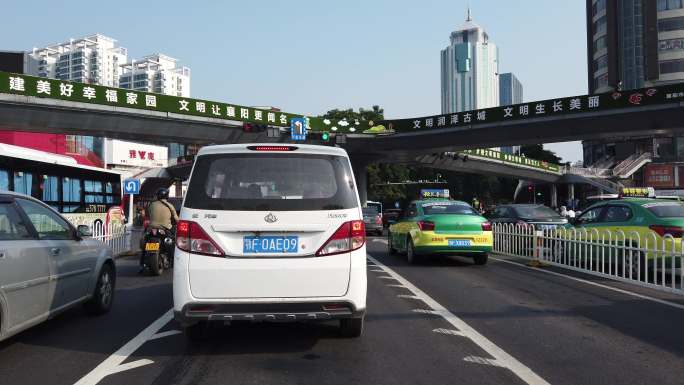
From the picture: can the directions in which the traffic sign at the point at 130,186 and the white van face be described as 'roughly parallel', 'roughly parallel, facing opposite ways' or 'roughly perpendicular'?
roughly parallel, facing opposite ways

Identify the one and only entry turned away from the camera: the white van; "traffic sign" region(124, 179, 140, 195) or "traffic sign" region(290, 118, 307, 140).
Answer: the white van

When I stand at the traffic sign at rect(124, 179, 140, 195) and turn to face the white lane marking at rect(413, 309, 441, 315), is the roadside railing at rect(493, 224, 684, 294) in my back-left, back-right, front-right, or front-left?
front-left

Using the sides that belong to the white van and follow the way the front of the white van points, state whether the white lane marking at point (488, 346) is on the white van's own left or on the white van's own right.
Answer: on the white van's own right

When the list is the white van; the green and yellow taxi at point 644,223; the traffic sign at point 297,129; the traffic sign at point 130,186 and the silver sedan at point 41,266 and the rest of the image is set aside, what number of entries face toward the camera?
2

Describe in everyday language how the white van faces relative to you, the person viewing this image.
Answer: facing away from the viewer

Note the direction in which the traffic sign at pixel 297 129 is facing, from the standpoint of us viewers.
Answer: facing the viewer

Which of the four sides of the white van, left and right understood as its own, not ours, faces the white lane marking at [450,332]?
right

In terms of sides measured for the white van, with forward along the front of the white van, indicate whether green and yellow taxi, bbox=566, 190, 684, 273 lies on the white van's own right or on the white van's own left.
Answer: on the white van's own right

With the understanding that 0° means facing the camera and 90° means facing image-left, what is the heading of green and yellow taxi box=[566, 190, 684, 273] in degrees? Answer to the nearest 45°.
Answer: approximately 135°

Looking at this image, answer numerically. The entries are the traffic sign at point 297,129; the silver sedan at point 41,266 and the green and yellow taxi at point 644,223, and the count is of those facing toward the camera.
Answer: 1

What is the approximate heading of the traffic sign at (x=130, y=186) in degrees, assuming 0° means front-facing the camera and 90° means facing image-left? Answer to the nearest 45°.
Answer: approximately 0°

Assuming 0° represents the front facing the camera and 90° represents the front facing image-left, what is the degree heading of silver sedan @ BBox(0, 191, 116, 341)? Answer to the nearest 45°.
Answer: approximately 225°

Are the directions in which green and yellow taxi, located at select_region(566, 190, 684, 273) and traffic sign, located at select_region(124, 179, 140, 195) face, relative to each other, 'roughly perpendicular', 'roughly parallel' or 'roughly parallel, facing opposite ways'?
roughly parallel, facing opposite ways
